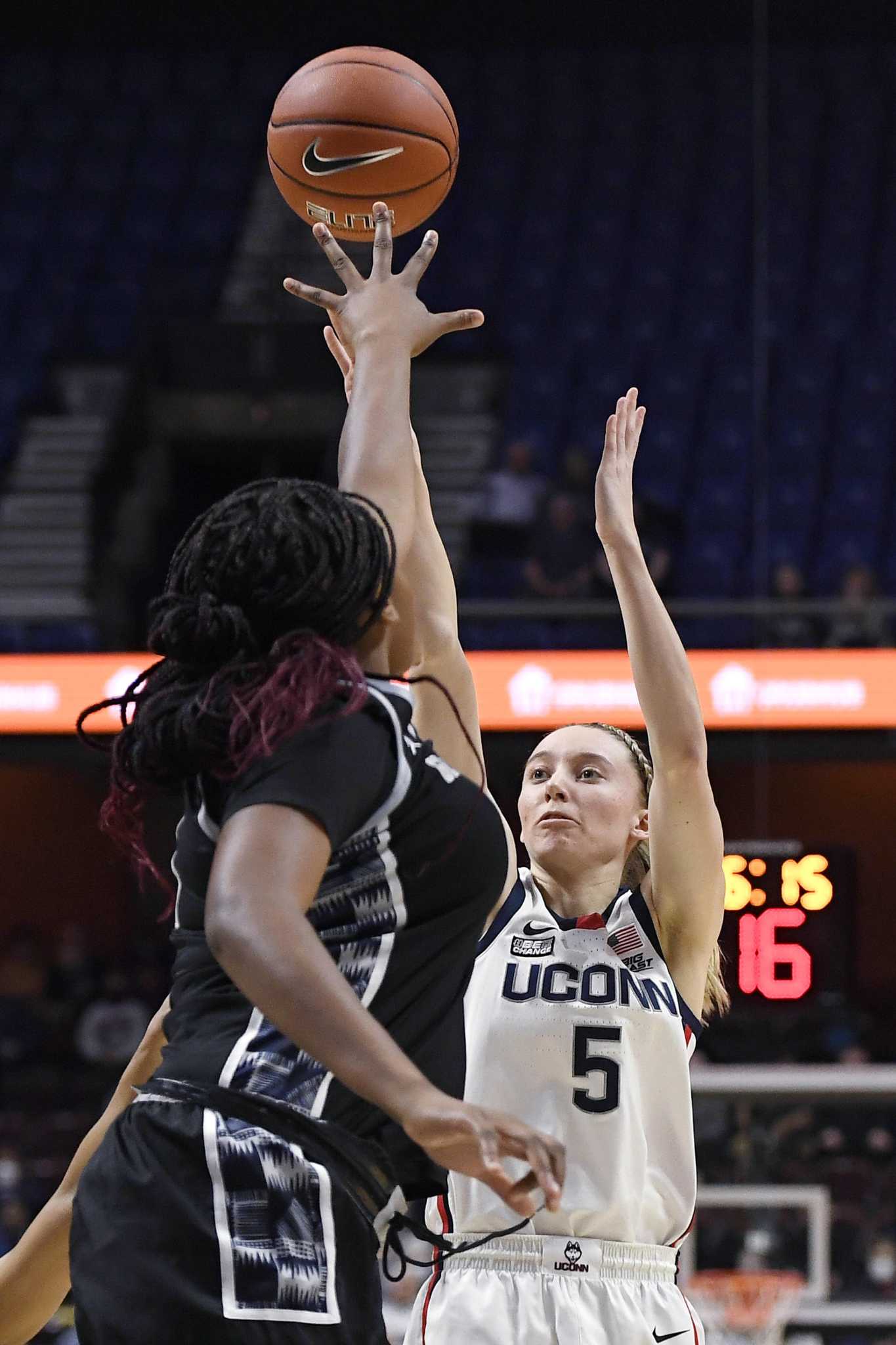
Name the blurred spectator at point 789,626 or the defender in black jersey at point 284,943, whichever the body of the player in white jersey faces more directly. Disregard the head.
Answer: the defender in black jersey

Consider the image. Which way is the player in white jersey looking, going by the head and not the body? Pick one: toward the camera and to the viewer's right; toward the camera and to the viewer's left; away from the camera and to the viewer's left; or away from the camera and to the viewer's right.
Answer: toward the camera and to the viewer's left

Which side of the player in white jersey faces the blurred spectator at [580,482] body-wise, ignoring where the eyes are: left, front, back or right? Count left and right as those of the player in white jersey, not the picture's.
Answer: back

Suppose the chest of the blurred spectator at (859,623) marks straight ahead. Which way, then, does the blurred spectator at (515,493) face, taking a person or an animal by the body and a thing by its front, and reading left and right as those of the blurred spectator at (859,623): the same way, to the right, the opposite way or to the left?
the same way

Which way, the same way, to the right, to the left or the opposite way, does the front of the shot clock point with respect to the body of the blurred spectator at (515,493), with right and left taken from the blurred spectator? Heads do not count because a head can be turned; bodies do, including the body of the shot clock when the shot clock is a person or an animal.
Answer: the same way

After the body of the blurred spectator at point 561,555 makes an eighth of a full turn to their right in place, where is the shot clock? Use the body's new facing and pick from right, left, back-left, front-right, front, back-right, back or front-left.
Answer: front-left

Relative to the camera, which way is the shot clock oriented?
toward the camera

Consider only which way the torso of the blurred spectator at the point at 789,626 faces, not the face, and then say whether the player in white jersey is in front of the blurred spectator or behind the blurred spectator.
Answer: in front

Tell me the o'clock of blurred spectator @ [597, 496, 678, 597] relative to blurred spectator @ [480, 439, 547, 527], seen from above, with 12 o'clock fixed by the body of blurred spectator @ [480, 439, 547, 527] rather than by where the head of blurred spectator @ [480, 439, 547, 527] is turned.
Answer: blurred spectator @ [597, 496, 678, 597] is roughly at 10 o'clock from blurred spectator @ [480, 439, 547, 527].

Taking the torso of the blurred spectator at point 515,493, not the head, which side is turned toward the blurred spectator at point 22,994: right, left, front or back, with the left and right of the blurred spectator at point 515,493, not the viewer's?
front

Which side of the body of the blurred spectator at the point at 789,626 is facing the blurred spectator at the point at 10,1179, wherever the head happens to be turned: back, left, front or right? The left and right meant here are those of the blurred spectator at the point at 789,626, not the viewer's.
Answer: right

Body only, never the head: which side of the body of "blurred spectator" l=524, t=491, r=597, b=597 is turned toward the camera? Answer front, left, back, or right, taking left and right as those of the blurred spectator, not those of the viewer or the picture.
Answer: front

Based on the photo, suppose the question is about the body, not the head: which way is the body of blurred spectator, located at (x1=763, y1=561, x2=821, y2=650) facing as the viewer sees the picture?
toward the camera

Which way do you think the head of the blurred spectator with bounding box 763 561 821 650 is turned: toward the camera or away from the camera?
toward the camera

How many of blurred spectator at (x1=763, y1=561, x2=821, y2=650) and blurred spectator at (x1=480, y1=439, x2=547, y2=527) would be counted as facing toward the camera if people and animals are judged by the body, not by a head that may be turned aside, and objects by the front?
2
